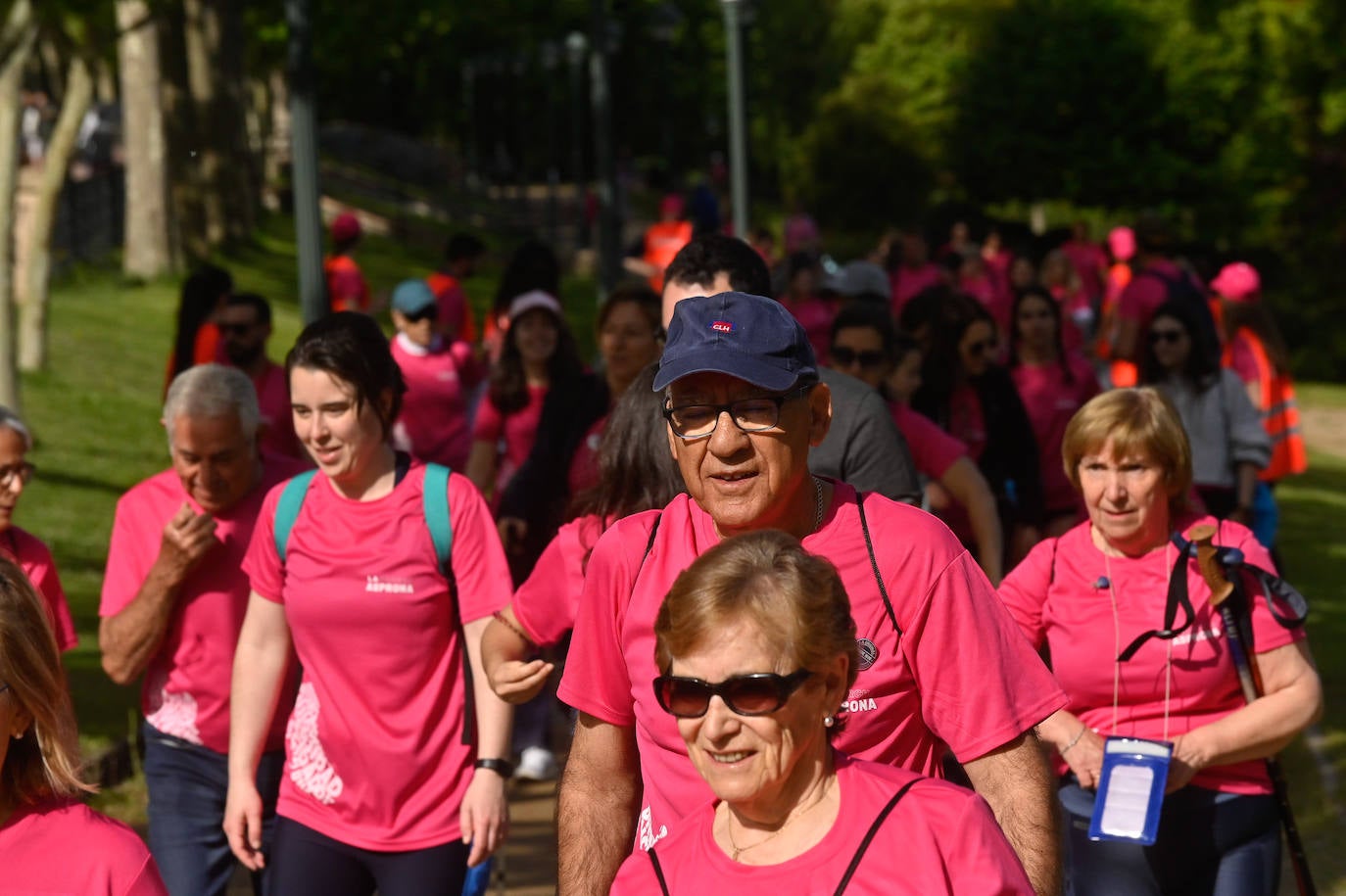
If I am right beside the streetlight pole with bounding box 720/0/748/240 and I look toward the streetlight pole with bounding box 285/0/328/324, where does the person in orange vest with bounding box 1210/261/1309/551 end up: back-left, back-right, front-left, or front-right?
front-left

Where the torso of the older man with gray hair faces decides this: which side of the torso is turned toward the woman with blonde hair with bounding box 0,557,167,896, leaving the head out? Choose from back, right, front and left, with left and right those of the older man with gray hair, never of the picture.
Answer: front

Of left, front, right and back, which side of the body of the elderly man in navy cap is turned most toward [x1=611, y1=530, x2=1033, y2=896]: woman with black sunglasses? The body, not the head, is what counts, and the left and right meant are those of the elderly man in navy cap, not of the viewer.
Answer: front

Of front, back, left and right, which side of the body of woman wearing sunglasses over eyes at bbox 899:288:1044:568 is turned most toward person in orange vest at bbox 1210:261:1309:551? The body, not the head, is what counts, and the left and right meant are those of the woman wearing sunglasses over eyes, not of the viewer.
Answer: left

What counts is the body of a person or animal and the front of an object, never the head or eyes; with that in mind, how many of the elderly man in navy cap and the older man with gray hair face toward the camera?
2

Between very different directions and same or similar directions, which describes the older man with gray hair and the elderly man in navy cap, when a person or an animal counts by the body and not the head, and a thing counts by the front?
same or similar directions

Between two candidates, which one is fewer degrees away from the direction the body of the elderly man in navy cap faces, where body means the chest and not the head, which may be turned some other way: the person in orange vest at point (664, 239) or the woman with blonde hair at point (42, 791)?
the woman with blonde hair

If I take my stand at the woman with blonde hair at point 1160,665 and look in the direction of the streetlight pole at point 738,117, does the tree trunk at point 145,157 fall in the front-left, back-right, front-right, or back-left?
front-left

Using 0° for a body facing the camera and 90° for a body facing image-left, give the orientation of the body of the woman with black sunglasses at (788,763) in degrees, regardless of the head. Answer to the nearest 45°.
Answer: approximately 45°

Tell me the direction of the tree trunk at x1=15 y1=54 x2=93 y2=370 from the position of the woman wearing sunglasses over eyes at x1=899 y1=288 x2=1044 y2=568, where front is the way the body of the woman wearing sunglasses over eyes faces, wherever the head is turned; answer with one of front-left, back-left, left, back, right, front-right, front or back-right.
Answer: back

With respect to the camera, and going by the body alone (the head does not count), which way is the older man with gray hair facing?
toward the camera

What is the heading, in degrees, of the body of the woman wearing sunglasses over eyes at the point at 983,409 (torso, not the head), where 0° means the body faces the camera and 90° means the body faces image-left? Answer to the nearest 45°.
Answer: approximately 315°

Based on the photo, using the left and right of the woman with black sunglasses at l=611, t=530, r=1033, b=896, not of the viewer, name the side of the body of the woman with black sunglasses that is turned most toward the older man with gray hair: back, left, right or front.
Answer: right

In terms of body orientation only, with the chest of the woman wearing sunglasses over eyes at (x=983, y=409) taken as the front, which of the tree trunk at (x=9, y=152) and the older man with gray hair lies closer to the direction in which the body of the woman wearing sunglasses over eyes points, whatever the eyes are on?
the older man with gray hair

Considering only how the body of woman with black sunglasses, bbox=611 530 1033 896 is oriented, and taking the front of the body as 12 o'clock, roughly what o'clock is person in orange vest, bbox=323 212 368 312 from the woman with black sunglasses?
The person in orange vest is roughly at 4 o'clock from the woman with black sunglasses.
